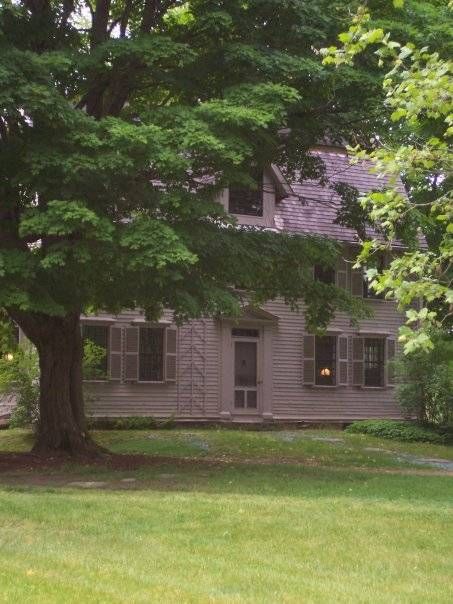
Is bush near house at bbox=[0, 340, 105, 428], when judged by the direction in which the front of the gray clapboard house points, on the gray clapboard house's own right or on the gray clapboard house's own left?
on the gray clapboard house's own right

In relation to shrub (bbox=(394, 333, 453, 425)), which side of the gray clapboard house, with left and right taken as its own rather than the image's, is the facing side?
left

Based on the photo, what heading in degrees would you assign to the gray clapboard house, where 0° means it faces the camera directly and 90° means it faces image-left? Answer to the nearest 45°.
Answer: approximately 0°

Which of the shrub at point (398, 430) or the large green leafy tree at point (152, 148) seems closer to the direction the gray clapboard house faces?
the large green leafy tree

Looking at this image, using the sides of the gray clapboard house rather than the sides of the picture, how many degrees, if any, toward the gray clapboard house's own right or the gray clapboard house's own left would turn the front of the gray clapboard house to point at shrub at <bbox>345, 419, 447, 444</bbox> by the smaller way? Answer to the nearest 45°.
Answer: approximately 90° to the gray clapboard house's own left
